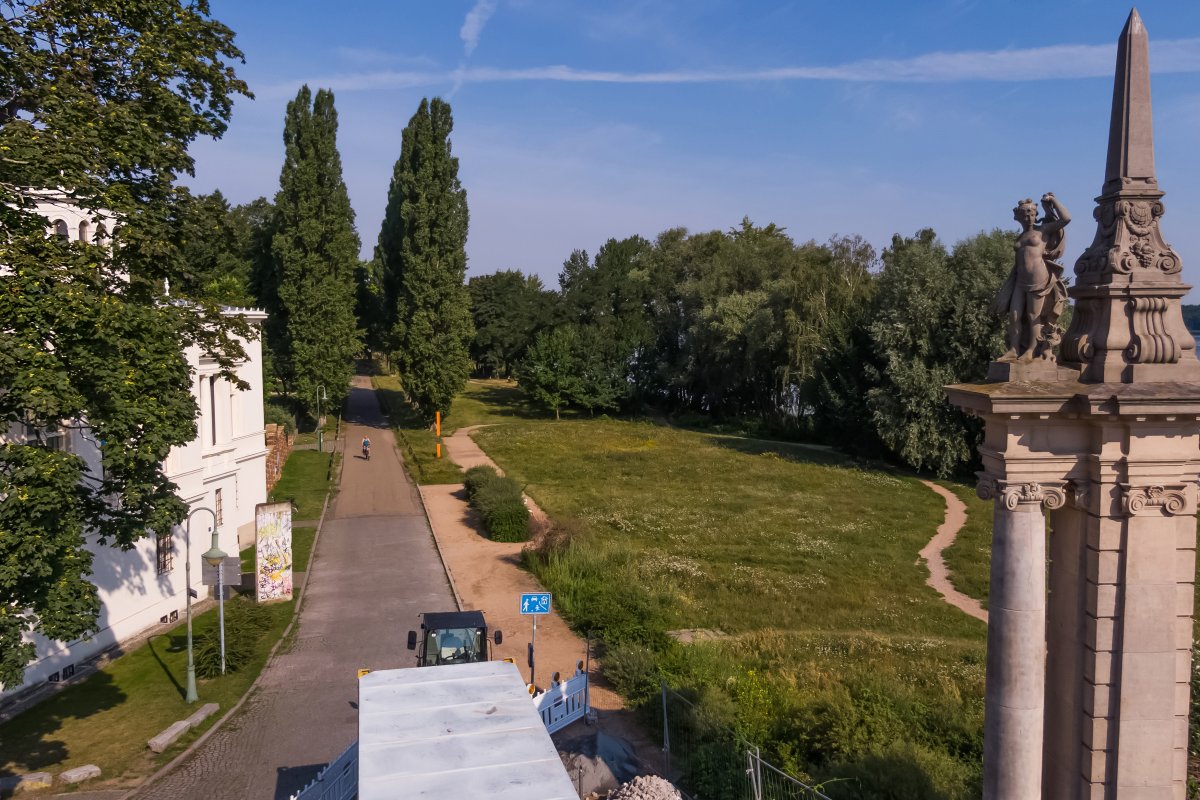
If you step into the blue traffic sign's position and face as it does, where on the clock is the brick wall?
The brick wall is roughly at 5 o'clock from the blue traffic sign.

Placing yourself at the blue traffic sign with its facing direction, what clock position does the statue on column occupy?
The statue on column is roughly at 11 o'clock from the blue traffic sign.

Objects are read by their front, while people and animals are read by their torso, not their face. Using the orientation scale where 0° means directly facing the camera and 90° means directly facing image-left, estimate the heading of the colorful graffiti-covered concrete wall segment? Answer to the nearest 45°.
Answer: approximately 0°

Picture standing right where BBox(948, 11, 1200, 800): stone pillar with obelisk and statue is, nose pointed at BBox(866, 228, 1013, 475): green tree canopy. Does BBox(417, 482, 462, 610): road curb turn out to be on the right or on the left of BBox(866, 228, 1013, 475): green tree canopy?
left

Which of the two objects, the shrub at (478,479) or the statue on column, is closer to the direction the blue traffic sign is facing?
the statue on column

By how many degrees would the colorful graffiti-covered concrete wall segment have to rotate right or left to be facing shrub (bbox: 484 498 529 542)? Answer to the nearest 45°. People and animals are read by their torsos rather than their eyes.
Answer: approximately 135° to its left

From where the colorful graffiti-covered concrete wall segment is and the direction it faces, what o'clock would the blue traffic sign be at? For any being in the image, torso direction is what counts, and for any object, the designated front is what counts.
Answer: The blue traffic sign is roughly at 11 o'clock from the colorful graffiti-covered concrete wall segment.

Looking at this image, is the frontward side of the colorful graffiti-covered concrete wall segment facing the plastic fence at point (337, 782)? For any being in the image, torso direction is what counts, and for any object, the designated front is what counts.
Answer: yes

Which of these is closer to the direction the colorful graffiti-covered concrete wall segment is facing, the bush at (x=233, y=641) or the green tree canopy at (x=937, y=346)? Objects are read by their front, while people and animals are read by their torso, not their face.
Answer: the bush

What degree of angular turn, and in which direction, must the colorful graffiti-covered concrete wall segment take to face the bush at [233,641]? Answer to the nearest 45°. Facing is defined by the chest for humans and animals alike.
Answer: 0° — it already faces it

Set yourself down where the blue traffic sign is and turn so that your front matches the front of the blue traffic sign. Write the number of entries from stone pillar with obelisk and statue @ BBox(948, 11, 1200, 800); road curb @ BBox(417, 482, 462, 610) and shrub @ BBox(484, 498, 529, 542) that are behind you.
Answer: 2

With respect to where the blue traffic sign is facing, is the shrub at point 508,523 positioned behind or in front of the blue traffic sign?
behind

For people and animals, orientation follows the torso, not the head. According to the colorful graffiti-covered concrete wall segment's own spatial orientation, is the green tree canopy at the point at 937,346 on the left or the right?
on its left

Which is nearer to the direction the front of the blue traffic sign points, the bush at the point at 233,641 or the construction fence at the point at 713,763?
the construction fence

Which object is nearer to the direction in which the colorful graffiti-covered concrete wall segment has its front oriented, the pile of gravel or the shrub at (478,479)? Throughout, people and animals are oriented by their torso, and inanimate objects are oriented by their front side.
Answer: the pile of gravel

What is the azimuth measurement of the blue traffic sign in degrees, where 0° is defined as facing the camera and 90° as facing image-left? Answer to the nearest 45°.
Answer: approximately 0°
